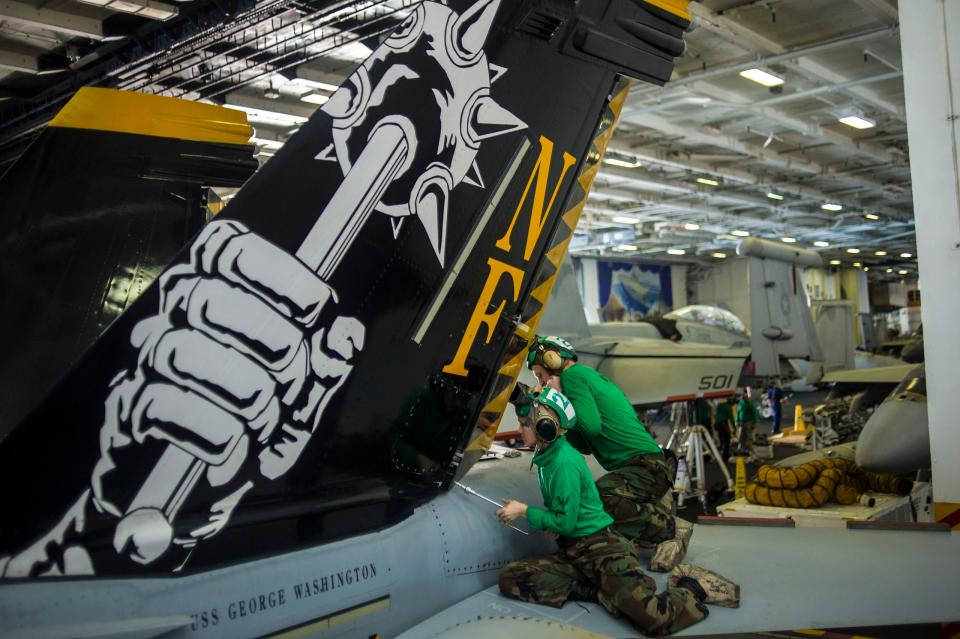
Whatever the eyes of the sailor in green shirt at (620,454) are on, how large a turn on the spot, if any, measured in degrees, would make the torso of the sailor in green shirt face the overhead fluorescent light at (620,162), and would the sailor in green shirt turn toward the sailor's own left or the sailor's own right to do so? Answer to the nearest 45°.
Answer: approximately 90° to the sailor's own right

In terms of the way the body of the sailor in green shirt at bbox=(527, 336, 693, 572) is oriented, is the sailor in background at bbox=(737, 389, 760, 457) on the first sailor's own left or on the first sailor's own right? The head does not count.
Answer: on the first sailor's own right

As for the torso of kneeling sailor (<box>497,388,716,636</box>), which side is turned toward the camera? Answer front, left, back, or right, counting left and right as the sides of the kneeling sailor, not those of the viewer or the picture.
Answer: left

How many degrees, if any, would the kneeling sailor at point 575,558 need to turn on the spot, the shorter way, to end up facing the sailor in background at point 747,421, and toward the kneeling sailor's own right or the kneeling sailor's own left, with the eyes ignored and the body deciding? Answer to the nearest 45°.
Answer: approximately 90° to the kneeling sailor's own right

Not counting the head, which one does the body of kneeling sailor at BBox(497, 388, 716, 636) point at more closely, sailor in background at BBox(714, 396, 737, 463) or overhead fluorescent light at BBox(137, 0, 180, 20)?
the overhead fluorescent light

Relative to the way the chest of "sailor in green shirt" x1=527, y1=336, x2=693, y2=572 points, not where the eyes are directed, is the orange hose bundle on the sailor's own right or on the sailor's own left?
on the sailor's own right

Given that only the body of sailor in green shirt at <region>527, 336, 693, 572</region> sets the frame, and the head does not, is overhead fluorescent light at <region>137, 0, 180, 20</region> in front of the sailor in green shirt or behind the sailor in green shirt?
in front

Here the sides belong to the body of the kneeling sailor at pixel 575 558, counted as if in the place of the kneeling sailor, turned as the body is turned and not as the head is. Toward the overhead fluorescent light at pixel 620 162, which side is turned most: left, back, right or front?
right

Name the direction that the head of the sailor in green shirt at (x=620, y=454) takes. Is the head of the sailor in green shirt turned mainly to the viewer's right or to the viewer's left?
to the viewer's left

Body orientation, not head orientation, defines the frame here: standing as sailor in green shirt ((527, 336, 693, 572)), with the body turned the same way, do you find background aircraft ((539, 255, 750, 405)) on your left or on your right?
on your right

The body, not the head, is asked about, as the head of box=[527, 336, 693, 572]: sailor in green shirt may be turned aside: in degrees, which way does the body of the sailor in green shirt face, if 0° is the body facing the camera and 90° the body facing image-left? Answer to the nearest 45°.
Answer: approximately 90°

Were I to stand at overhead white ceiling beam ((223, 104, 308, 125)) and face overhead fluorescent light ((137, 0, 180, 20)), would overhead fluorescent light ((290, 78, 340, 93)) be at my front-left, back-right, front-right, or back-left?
front-left
